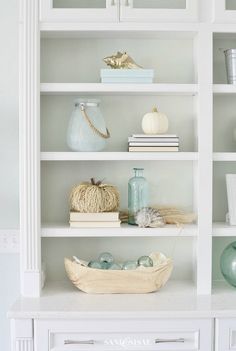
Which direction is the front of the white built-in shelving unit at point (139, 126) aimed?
toward the camera
